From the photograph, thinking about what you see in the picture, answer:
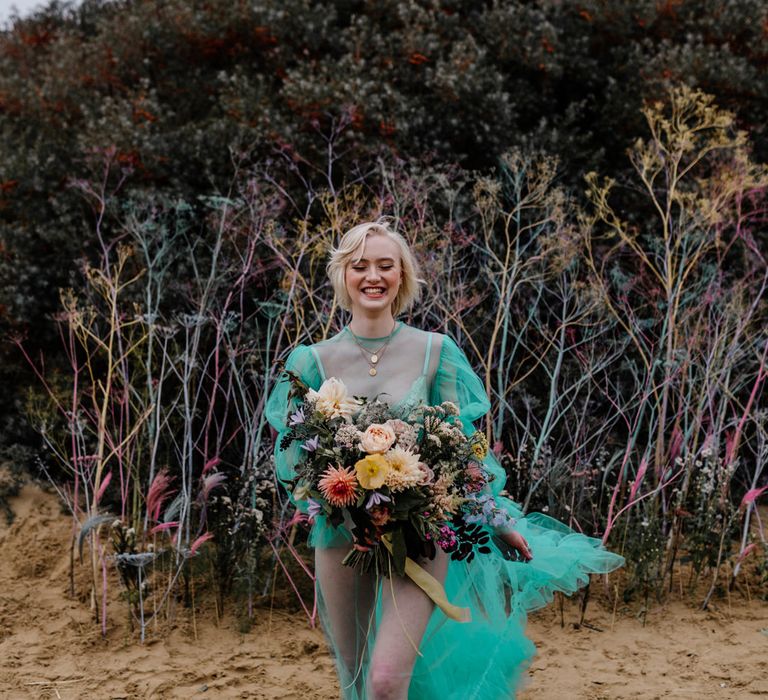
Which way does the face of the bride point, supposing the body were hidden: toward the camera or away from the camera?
toward the camera

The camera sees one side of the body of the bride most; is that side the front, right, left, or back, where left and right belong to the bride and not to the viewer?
front
